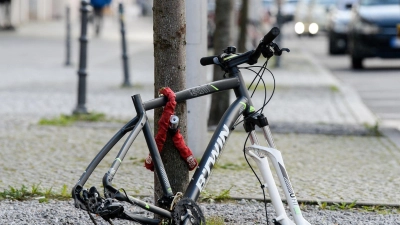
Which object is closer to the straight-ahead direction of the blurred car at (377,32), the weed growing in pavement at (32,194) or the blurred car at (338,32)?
the weed growing in pavement

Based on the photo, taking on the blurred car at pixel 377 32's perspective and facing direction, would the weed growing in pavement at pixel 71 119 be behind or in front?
in front

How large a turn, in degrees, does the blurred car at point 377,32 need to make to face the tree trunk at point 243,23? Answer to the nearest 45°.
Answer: approximately 45° to its right

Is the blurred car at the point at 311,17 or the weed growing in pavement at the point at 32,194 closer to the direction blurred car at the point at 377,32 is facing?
the weed growing in pavement

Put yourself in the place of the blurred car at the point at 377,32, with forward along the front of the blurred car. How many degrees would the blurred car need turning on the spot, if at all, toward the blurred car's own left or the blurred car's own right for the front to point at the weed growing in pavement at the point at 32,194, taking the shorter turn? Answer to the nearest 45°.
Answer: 0° — it already faces it

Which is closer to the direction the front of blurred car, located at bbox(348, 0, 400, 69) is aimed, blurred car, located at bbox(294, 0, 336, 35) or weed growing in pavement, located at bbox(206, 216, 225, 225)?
the weed growing in pavement

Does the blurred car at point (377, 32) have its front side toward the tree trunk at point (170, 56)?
yes

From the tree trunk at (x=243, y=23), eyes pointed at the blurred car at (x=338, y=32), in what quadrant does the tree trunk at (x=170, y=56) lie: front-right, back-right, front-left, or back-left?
back-right

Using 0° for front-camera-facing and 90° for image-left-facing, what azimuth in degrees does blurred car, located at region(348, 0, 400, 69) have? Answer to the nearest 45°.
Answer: approximately 0°

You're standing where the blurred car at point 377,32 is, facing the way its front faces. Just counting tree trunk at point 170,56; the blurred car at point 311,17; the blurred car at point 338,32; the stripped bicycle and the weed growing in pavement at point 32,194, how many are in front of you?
3

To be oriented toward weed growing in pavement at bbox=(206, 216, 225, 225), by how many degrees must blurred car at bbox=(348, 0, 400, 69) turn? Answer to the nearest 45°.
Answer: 0° — it already faces it

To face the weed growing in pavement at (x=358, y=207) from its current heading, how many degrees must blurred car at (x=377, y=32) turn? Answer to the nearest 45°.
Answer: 0° — it already faces it

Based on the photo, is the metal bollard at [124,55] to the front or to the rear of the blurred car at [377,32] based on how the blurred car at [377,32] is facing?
to the front
